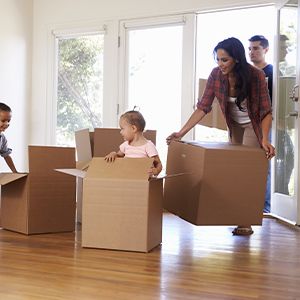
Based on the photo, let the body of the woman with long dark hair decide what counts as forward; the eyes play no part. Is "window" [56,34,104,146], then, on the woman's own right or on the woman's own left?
on the woman's own right

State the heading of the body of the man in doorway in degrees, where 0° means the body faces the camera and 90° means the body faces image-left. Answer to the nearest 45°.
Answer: approximately 45°

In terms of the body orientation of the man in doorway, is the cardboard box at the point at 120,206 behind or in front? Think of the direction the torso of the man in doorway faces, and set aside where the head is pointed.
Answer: in front

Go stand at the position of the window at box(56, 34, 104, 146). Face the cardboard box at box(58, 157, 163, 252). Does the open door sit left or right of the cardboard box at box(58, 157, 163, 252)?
left

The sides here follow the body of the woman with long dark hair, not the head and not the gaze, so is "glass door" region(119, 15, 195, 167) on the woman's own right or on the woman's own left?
on the woman's own right

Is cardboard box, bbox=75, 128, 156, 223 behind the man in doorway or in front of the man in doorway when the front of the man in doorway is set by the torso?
in front

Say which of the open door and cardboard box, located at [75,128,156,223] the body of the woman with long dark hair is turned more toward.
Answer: the cardboard box

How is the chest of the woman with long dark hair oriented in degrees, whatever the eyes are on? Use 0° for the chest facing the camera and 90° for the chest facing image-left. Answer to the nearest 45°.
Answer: approximately 45°

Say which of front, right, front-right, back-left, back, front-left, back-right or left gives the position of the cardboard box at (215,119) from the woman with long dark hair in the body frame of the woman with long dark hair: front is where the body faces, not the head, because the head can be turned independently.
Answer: back-right

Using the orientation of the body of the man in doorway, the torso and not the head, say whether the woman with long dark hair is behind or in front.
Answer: in front
